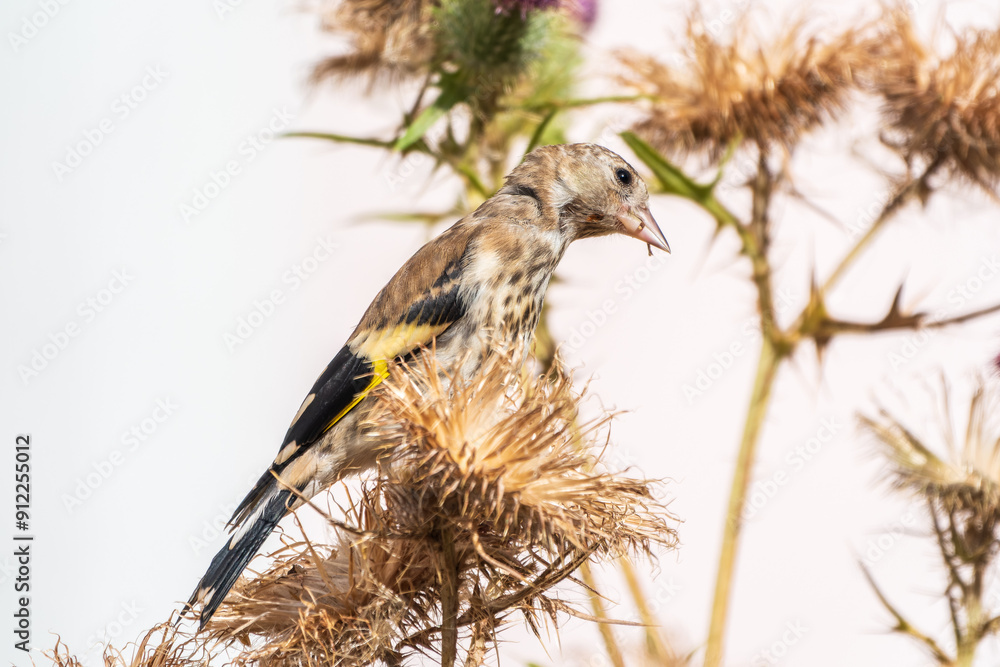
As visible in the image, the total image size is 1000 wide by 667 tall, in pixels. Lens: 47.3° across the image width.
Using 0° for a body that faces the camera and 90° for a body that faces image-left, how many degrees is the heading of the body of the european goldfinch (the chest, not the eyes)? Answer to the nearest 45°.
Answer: approximately 270°
